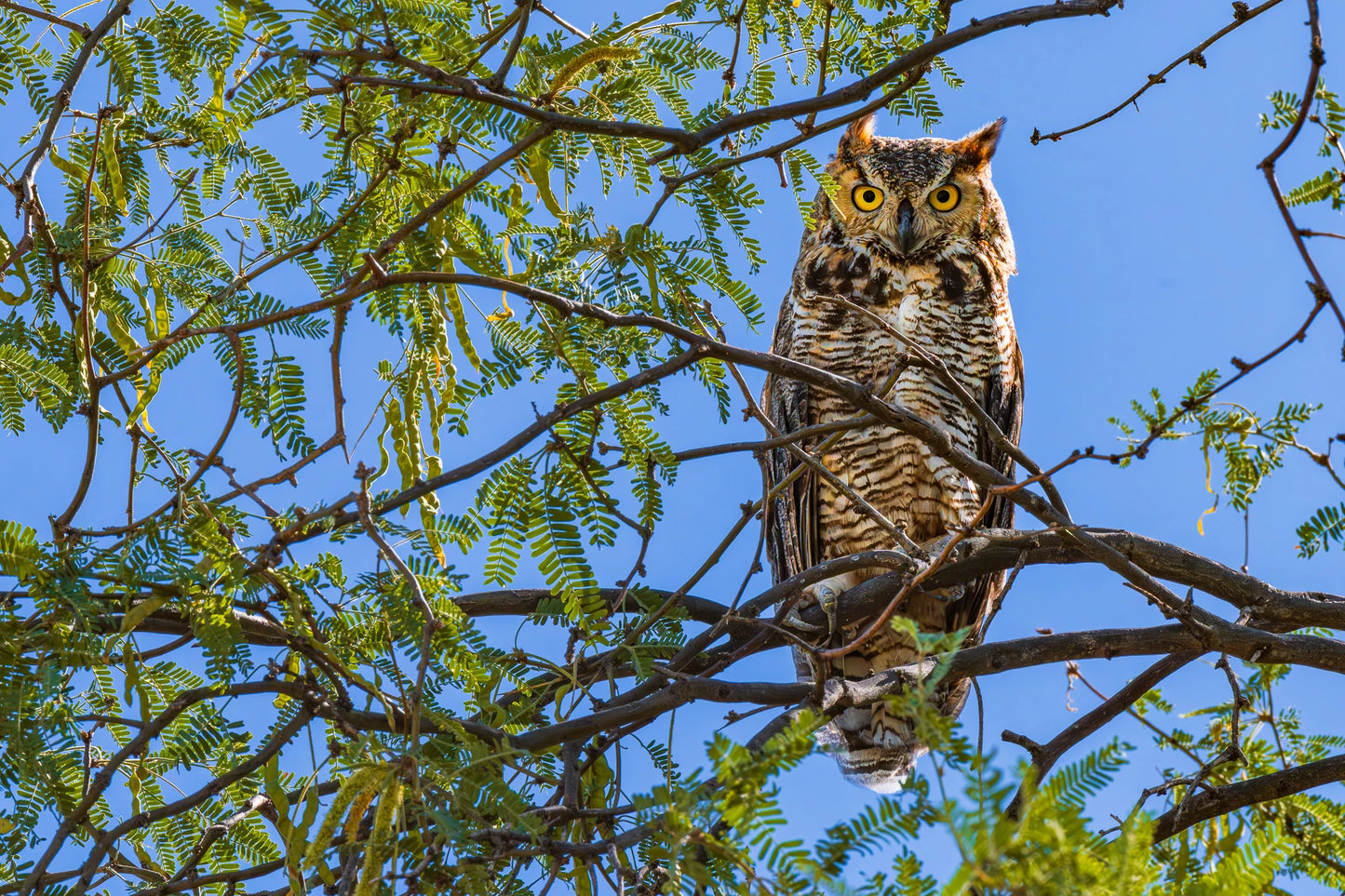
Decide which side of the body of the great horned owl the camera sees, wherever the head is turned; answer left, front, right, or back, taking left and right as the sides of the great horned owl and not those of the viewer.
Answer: front
